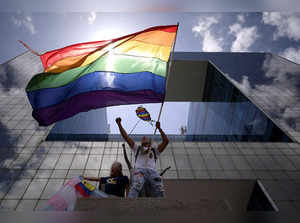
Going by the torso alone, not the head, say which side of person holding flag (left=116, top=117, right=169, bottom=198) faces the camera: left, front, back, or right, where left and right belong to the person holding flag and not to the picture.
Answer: front
